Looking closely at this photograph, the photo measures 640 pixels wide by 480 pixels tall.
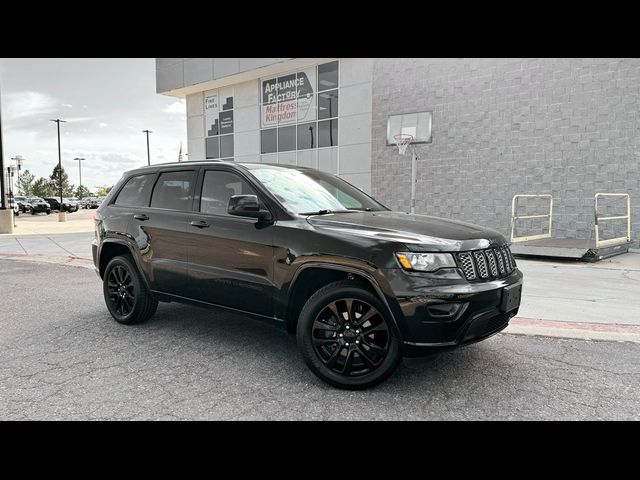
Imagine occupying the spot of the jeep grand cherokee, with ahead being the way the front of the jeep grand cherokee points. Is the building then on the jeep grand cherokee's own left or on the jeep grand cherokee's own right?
on the jeep grand cherokee's own left

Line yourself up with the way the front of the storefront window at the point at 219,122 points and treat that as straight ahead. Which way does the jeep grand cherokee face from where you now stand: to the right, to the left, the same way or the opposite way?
to the left

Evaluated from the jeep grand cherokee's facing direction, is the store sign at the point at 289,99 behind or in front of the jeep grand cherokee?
behind

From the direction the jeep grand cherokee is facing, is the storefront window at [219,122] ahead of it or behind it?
behind

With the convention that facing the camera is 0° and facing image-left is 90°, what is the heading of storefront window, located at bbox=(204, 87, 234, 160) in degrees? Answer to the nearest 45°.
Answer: approximately 45°

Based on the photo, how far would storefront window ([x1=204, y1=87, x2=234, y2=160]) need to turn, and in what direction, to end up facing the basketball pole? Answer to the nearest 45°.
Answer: approximately 90° to its left

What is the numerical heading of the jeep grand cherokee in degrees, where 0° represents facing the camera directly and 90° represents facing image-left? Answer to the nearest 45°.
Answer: approximately 315°

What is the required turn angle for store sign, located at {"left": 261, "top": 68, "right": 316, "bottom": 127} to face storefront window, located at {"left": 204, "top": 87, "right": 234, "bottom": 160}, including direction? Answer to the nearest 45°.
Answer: approximately 90° to its right

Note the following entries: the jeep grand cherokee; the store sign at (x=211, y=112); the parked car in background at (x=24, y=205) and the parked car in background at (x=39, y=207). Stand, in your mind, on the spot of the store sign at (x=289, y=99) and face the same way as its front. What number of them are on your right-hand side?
3

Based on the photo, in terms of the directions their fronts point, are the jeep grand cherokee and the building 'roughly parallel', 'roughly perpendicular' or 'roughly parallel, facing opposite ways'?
roughly perpendicular

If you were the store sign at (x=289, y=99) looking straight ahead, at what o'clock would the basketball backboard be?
The basketball backboard is roughly at 9 o'clock from the store sign.
